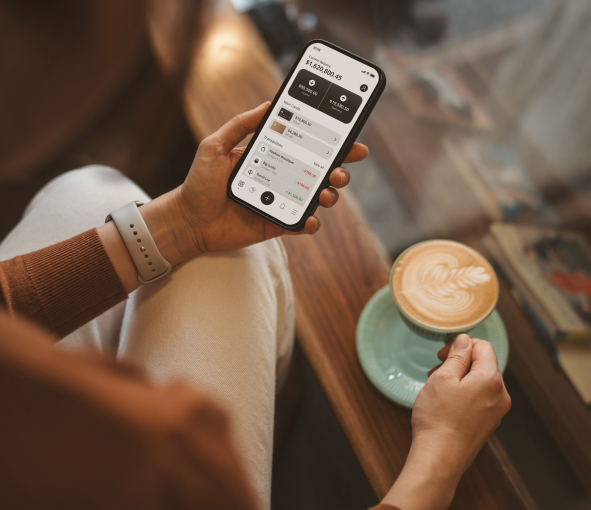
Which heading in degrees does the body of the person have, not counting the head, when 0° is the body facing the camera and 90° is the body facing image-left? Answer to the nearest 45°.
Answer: approximately 225°
